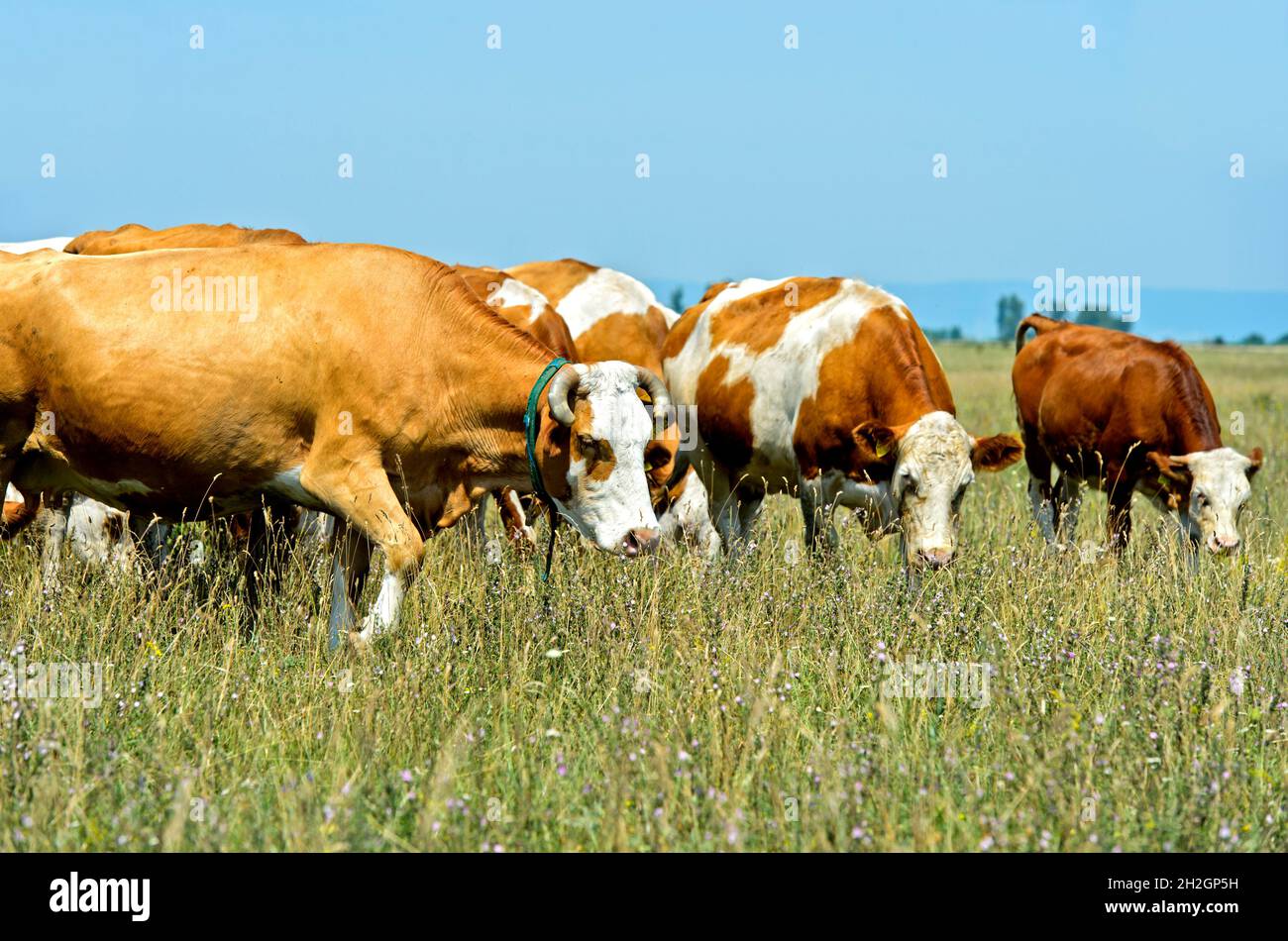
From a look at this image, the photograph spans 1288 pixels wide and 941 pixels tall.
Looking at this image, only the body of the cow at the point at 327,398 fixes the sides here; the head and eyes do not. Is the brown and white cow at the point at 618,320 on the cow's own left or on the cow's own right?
on the cow's own left

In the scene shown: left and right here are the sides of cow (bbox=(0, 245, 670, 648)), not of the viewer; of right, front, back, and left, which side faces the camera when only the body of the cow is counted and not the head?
right

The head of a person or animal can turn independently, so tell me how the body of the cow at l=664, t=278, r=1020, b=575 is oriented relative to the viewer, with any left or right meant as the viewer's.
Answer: facing the viewer and to the right of the viewer

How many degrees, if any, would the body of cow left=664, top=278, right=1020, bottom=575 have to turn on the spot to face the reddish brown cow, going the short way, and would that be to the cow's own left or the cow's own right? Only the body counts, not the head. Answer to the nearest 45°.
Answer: approximately 90° to the cow's own left

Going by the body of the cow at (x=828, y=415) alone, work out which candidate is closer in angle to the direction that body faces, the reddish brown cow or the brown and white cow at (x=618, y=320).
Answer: the reddish brown cow

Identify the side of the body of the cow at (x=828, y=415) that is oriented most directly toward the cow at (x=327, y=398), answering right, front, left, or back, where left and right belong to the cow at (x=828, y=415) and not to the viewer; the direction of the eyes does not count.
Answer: right

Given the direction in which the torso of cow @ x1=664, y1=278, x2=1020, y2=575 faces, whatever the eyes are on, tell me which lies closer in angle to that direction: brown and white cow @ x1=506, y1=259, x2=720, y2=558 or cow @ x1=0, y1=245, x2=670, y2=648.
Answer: the cow

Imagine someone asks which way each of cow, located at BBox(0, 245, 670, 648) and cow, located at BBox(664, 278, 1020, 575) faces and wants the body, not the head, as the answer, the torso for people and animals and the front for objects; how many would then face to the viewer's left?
0
